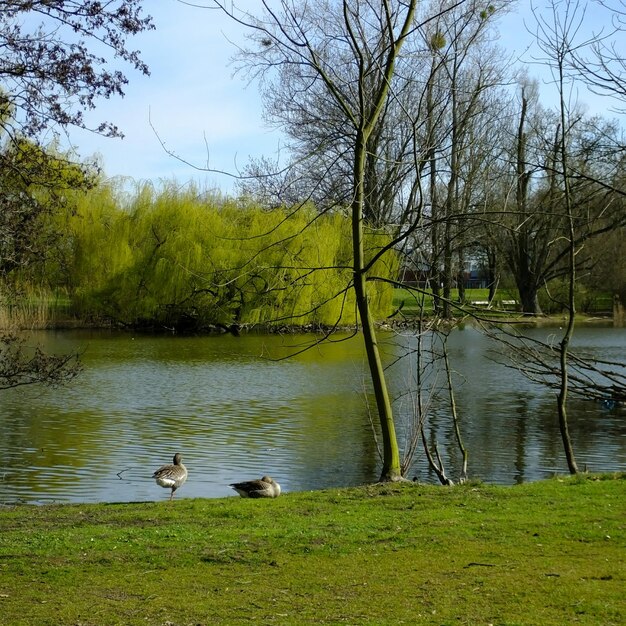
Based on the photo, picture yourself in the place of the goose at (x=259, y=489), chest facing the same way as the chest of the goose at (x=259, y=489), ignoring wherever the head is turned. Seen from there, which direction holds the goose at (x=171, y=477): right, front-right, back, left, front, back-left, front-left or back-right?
back-left

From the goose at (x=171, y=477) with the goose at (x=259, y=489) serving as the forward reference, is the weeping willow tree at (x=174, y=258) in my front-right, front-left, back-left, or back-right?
back-left

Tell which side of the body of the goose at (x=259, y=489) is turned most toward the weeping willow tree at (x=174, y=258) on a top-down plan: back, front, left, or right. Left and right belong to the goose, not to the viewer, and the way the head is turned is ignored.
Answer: left

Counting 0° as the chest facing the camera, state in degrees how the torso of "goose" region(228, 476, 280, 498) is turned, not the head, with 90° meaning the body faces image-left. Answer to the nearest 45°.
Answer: approximately 270°

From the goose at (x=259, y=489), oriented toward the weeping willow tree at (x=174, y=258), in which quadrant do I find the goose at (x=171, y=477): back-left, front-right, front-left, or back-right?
front-left
